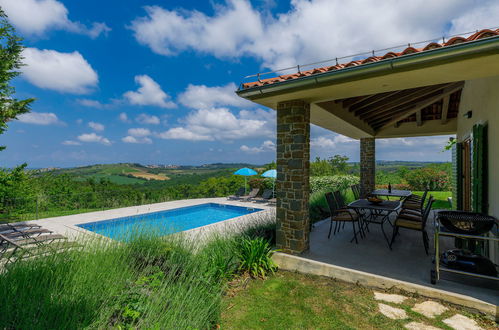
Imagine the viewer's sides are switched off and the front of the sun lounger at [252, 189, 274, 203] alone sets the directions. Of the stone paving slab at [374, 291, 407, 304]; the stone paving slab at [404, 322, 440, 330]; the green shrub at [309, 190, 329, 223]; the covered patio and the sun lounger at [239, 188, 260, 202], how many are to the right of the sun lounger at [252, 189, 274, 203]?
1

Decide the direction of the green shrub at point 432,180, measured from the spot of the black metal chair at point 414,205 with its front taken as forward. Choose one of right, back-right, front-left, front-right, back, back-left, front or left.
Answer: right

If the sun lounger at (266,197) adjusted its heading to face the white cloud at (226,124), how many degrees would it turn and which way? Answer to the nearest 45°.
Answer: approximately 135° to its right

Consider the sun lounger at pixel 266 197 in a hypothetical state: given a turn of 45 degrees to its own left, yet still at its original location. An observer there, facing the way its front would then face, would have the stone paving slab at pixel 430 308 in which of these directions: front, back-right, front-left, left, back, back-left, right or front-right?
front

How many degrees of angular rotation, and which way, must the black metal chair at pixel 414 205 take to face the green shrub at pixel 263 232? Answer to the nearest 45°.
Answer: approximately 45° to its left

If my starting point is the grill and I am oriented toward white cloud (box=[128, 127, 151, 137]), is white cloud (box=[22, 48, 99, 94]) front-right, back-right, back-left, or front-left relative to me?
front-left

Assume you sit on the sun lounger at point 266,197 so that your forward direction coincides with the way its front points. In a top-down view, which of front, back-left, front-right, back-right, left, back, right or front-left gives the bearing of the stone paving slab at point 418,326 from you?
front-left

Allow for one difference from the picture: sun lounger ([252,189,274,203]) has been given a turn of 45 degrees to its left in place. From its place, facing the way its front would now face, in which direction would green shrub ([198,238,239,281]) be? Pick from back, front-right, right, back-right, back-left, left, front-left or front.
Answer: front

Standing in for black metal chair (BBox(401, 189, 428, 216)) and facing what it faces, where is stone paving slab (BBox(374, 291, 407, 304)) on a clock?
The stone paving slab is roughly at 9 o'clock from the black metal chair.

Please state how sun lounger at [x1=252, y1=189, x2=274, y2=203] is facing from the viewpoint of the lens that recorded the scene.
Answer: facing the viewer and to the left of the viewer

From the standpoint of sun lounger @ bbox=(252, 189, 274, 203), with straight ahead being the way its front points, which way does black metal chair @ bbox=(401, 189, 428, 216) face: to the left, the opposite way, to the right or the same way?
to the right

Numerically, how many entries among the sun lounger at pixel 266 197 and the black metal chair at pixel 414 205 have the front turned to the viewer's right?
0

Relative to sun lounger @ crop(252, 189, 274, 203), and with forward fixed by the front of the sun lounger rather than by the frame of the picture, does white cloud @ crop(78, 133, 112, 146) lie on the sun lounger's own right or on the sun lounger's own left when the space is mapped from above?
on the sun lounger's own right

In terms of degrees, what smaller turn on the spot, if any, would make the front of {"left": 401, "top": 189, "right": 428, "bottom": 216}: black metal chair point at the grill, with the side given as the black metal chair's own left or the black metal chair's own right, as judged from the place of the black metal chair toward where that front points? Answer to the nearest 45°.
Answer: approximately 90° to the black metal chair's own left

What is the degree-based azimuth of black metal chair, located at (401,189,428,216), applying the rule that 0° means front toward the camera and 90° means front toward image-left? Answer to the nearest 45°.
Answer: approximately 90°

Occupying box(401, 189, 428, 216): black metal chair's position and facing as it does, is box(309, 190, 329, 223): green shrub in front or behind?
in front
